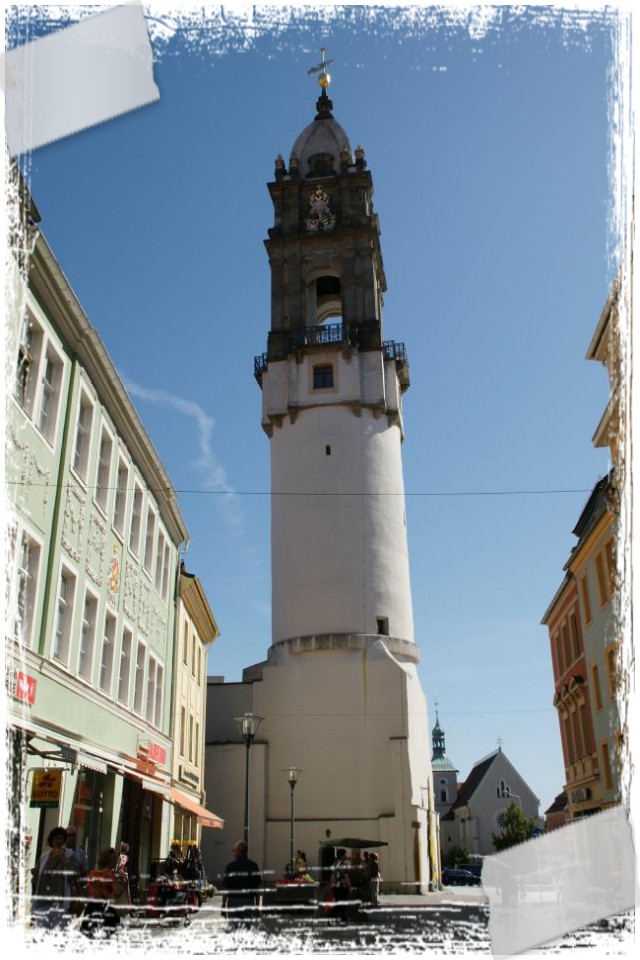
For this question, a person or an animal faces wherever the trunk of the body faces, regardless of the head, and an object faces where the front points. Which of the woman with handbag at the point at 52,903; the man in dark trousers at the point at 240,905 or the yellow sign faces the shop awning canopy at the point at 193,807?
the man in dark trousers

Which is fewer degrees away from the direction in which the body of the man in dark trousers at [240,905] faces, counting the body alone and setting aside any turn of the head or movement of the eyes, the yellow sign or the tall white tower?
the tall white tower

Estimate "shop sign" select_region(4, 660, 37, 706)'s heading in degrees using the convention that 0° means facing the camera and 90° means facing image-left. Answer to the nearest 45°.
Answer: approximately 315°

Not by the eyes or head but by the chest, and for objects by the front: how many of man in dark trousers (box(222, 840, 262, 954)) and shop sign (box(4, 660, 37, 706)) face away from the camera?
1

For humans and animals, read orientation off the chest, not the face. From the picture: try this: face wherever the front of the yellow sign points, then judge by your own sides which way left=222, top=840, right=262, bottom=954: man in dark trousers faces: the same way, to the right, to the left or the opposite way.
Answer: the opposite way

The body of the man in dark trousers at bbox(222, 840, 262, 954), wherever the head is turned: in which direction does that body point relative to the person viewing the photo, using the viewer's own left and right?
facing away from the viewer

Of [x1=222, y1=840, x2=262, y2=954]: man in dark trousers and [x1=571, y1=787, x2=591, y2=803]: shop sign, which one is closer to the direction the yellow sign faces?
the man in dark trousers
